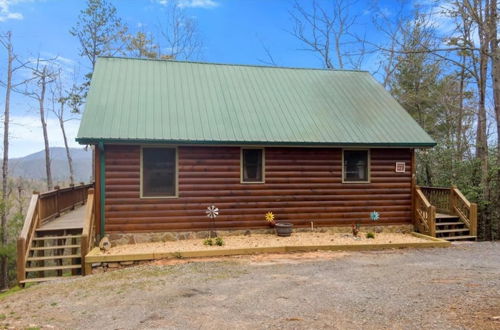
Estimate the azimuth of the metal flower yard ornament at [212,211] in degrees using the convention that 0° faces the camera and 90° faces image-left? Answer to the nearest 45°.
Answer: approximately 0°

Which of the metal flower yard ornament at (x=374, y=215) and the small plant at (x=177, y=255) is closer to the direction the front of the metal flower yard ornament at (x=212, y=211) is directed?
the small plant

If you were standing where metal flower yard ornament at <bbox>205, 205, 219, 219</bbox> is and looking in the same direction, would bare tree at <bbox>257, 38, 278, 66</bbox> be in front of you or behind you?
behind

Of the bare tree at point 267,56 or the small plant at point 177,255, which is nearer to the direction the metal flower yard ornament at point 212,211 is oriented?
the small plant

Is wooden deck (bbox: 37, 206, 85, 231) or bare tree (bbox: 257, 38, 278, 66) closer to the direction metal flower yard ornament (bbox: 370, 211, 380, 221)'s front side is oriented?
the wooden deck

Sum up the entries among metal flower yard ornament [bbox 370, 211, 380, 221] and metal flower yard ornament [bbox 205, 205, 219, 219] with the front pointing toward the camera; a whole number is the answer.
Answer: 2

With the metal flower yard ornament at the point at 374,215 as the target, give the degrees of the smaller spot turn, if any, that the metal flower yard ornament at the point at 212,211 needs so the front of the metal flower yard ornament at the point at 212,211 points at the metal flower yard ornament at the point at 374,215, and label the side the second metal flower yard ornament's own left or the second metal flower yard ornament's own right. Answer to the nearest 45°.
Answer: approximately 90° to the second metal flower yard ornament's own left
